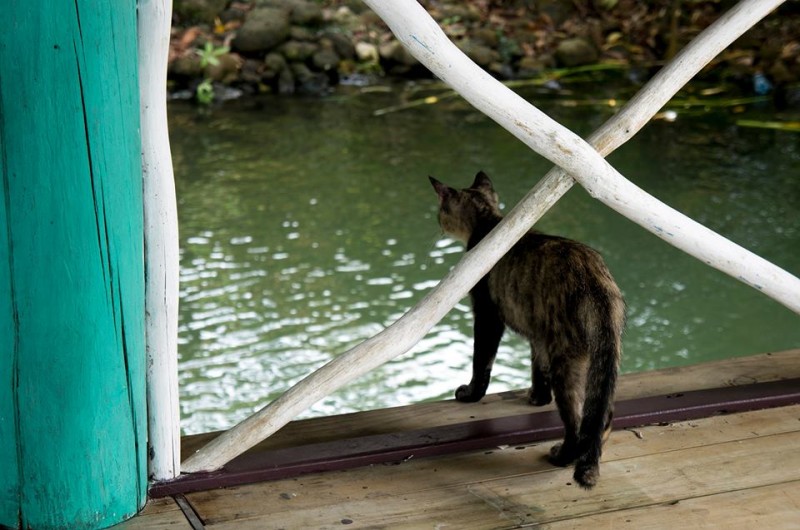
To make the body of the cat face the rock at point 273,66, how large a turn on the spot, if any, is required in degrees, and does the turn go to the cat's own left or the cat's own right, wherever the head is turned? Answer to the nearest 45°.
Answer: approximately 45° to the cat's own right

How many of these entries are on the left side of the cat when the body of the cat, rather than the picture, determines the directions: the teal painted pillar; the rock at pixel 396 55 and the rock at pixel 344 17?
1

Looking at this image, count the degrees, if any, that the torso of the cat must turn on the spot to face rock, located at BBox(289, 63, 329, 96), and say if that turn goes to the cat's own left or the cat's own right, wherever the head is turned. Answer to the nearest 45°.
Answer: approximately 45° to the cat's own right

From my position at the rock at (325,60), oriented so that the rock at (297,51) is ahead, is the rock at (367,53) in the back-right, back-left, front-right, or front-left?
back-right

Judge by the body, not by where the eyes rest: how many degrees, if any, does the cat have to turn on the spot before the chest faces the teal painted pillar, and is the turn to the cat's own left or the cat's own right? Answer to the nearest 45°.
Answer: approximately 90° to the cat's own left

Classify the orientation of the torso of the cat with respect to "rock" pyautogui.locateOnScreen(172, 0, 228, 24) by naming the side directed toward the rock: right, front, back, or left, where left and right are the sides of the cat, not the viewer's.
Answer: front

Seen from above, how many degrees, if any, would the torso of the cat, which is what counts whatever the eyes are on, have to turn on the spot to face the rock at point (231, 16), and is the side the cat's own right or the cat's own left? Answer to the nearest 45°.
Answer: approximately 45° to the cat's own right

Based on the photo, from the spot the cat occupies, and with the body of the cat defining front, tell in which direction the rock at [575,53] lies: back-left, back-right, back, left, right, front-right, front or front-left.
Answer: front-right

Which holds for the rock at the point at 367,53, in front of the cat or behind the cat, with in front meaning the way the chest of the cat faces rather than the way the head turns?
in front

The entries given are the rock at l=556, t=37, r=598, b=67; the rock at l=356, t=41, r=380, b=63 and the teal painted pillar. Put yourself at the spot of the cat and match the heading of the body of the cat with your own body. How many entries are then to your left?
1

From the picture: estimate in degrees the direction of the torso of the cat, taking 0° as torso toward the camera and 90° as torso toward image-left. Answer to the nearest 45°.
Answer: approximately 135°

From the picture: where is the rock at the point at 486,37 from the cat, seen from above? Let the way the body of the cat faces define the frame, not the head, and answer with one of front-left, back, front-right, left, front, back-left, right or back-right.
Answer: front-right

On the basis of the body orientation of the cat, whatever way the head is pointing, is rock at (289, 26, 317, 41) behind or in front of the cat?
in front
